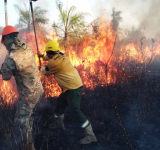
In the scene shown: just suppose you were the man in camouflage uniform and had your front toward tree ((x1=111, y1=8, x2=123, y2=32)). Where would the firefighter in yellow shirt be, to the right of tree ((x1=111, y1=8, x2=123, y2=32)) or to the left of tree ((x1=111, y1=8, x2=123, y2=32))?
right

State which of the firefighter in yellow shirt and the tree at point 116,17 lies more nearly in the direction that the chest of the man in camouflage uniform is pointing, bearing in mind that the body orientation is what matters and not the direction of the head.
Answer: the tree
